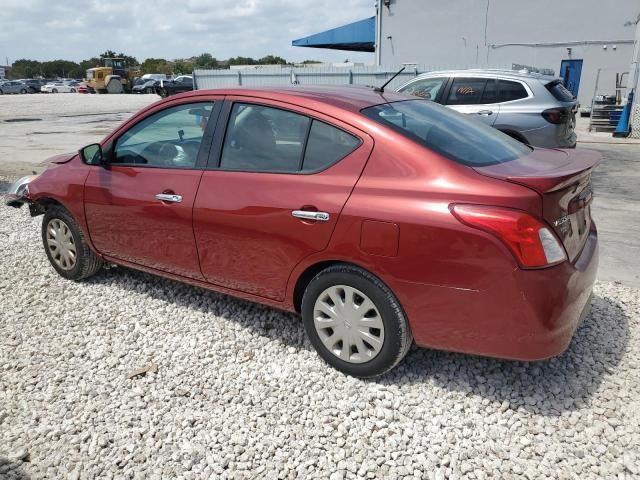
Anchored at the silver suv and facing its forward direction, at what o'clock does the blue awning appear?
The blue awning is roughly at 1 o'clock from the silver suv.

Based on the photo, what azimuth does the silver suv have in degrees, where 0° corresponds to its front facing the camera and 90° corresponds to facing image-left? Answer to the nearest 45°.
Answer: approximately 135°

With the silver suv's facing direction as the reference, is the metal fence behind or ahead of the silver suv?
ahead

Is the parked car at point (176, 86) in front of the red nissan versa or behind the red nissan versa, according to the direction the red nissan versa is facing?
in front

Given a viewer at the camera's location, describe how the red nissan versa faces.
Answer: facing away from the viewer and to the left of the viewer

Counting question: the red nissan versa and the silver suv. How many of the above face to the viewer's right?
0

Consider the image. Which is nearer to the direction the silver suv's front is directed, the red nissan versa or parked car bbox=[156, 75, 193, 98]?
the parked car

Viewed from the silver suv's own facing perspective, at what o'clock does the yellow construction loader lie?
The yellow construction loader is roughly at 12 o'clock from the silver suv.

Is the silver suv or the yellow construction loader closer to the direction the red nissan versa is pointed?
the yellow construction loader

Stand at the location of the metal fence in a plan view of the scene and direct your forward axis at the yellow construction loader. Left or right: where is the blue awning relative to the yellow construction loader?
right
